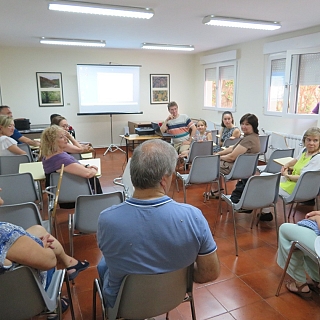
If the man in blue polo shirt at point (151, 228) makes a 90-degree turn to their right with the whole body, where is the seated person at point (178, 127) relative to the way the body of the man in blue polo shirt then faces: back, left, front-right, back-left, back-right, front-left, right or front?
left

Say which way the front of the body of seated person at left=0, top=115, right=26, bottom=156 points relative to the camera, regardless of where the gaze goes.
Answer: to the viewer's right

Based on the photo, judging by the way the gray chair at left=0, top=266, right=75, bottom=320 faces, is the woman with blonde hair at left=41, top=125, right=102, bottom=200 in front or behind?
in front

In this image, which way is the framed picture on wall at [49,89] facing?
toward the camera

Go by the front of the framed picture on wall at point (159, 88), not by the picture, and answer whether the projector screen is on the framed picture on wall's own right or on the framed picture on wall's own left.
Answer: on the framed picture on wall's own right

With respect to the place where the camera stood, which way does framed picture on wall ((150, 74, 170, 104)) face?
facing the viewer

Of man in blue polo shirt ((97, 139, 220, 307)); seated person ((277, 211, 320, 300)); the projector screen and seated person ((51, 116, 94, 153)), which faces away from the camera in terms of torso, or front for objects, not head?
the man in blue polo shirt

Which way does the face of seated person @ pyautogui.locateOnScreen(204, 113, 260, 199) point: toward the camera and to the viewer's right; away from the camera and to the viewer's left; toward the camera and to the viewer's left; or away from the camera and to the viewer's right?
toward the camera and to the viewer's left

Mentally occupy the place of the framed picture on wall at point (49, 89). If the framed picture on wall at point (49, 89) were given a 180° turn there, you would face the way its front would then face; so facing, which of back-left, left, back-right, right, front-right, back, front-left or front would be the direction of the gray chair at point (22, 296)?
back

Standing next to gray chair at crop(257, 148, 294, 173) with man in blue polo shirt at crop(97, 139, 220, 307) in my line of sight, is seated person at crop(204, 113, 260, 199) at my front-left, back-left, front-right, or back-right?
front-right
